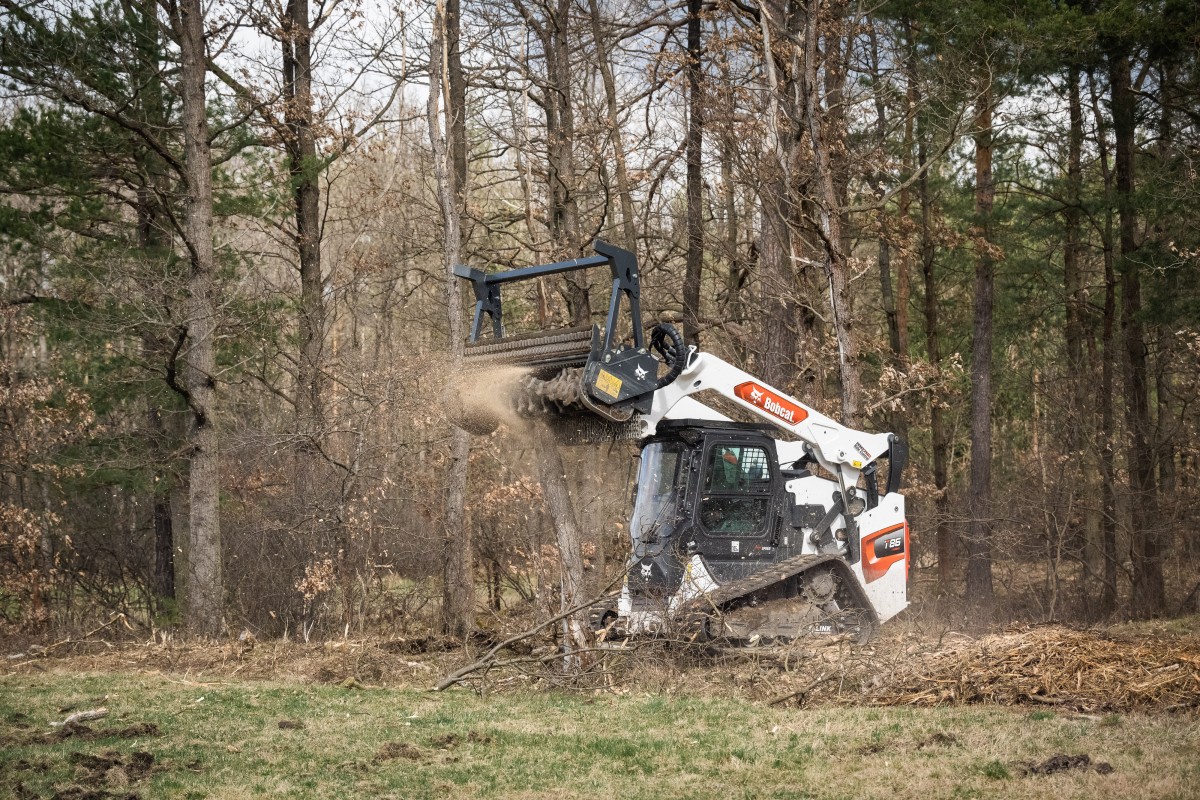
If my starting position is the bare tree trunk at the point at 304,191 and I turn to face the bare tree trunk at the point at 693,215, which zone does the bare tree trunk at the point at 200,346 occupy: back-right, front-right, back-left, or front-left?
back-right

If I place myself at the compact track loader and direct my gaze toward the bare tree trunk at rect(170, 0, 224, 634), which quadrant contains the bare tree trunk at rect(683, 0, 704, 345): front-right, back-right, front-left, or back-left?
front-right

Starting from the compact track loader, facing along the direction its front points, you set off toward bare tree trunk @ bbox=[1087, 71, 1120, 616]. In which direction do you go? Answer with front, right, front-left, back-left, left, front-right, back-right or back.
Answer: back

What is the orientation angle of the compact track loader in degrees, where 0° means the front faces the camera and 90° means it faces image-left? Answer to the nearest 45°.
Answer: approximately 45°

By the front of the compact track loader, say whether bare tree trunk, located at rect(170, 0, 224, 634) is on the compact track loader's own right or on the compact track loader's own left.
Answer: on the compact track loader's own right

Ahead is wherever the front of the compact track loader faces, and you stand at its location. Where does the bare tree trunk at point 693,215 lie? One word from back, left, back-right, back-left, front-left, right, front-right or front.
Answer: back-right

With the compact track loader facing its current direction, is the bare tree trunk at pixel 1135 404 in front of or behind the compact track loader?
behind

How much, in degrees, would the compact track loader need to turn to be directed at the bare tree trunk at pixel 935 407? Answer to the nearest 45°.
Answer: approximately 135° to its right

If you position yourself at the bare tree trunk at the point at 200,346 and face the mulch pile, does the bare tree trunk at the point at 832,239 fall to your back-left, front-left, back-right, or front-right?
front-left

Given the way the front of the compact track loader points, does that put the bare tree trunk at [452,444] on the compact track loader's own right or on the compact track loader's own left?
on the compact track loader's own right

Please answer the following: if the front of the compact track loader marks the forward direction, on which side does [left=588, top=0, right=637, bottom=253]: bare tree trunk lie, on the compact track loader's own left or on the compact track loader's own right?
on the compact track loader's own right
